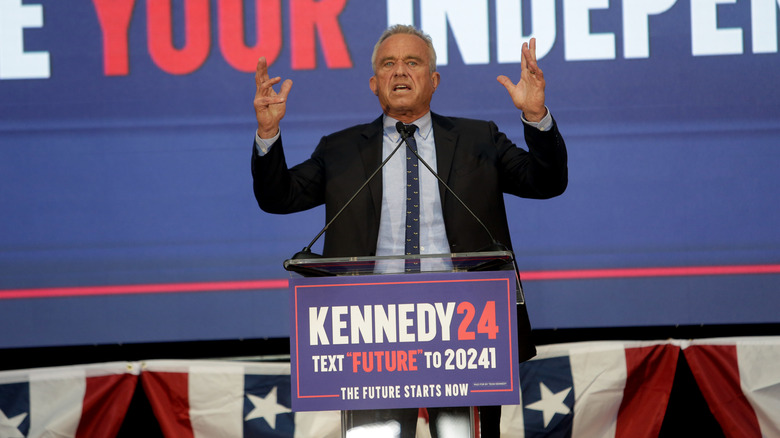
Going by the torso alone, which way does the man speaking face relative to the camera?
toward the camera

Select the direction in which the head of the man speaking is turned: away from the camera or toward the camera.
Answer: toward the camera
